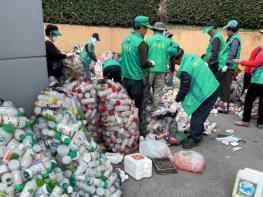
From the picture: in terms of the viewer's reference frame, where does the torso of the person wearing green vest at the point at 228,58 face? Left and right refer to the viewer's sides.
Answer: facing to the left of the viewer

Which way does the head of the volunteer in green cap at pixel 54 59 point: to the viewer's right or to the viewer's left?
to the viewer's right

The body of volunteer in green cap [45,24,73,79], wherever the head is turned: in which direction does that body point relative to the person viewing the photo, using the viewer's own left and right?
facing to the right of the viewer

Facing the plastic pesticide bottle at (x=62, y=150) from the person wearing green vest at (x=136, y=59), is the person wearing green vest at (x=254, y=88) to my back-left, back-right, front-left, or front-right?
back-left
